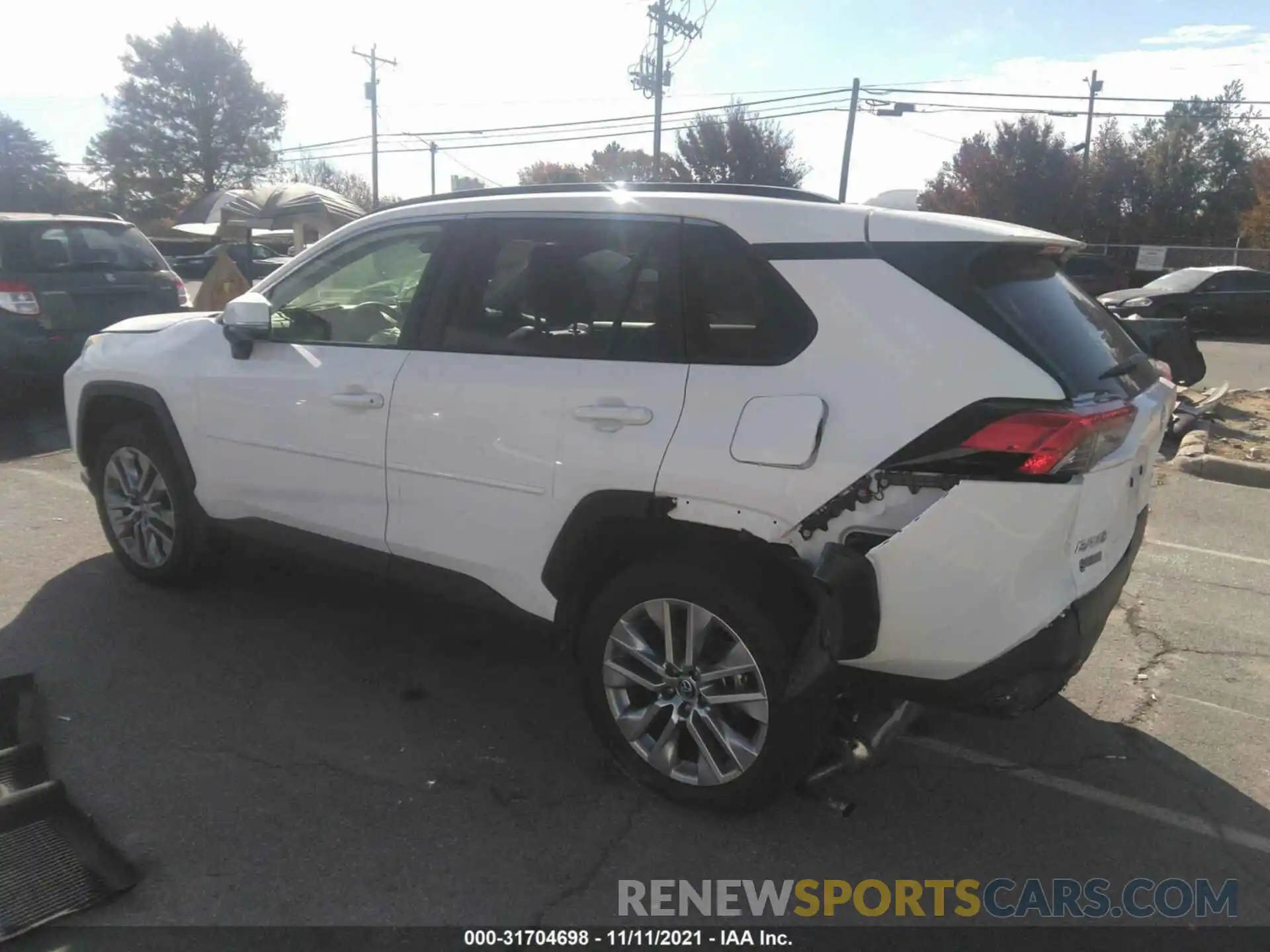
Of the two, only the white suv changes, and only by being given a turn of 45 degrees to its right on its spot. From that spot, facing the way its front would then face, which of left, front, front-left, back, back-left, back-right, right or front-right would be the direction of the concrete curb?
front-right

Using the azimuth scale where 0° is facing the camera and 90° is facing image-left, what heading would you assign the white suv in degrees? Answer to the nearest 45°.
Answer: approximately 135°

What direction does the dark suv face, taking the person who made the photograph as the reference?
facing away from the viewer and to the left of the viewer

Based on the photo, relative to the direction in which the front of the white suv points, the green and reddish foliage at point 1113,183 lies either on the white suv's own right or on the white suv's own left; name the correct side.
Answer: on the white suv's own right

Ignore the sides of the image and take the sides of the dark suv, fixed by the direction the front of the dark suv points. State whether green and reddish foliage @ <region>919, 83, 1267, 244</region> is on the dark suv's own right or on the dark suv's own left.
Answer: on the dark suv's own right

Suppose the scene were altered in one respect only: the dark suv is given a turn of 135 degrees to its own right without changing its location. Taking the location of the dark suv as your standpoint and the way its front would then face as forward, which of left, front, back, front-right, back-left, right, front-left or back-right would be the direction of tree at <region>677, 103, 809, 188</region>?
front-left

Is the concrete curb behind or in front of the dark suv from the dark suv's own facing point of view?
behind

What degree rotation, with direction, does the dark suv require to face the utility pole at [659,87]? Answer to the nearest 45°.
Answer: approximately 90° to its right

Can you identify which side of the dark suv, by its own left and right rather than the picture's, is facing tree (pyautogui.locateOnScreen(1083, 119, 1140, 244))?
right

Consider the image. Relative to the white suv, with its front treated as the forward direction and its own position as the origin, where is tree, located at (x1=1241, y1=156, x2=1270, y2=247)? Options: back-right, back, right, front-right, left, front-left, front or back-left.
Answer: right

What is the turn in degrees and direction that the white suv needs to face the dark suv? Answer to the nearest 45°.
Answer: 0° — it already faces it

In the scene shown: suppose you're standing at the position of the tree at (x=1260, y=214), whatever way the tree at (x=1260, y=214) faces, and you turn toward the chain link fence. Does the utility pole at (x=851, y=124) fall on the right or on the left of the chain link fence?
right

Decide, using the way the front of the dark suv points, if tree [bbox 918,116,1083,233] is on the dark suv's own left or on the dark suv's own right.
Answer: on the dark suv's own right

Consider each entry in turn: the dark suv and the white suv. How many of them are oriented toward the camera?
0

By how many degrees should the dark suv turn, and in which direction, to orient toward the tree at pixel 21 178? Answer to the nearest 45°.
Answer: approximately 45° to its right

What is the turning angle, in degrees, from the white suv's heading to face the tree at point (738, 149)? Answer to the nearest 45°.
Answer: approximately 45° to its right
